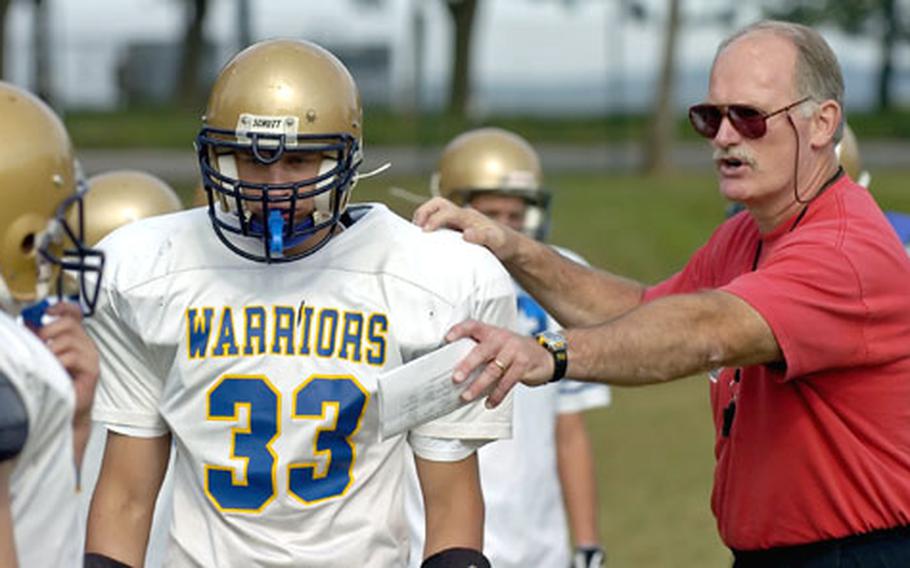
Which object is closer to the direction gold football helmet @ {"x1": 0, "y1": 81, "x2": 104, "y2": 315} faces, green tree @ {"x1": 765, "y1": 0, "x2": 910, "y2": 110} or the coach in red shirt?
the coach in red shirt

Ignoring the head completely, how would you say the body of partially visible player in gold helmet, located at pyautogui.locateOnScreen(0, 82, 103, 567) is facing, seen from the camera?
to the viewer's right

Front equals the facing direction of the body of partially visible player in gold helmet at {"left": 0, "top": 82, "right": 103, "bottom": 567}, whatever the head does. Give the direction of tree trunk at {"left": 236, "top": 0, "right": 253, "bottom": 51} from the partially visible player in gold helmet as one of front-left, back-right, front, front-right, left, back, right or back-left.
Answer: left

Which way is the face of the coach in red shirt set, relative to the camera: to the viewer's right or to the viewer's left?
to the viewer's left

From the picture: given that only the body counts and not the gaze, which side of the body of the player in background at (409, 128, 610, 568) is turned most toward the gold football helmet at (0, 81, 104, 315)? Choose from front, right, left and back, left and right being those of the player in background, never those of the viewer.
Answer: front

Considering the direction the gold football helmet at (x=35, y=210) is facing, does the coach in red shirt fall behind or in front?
in front

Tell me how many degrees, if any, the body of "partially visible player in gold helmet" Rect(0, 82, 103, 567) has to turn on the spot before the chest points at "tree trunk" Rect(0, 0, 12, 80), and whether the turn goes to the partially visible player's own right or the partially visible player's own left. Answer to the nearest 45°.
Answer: approximately 90° to the partially visible player's own left

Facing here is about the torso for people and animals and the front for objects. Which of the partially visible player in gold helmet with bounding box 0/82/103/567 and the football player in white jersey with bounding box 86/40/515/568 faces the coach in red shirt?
the partially visible player in gold helmet

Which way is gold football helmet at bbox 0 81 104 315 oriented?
to the viewer's right

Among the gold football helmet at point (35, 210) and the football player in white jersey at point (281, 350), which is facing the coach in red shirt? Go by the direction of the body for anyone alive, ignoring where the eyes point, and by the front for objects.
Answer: the gold football helmet

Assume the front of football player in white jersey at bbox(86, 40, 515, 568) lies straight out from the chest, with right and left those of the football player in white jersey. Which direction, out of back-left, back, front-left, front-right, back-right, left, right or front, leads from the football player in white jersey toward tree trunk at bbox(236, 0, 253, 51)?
back
